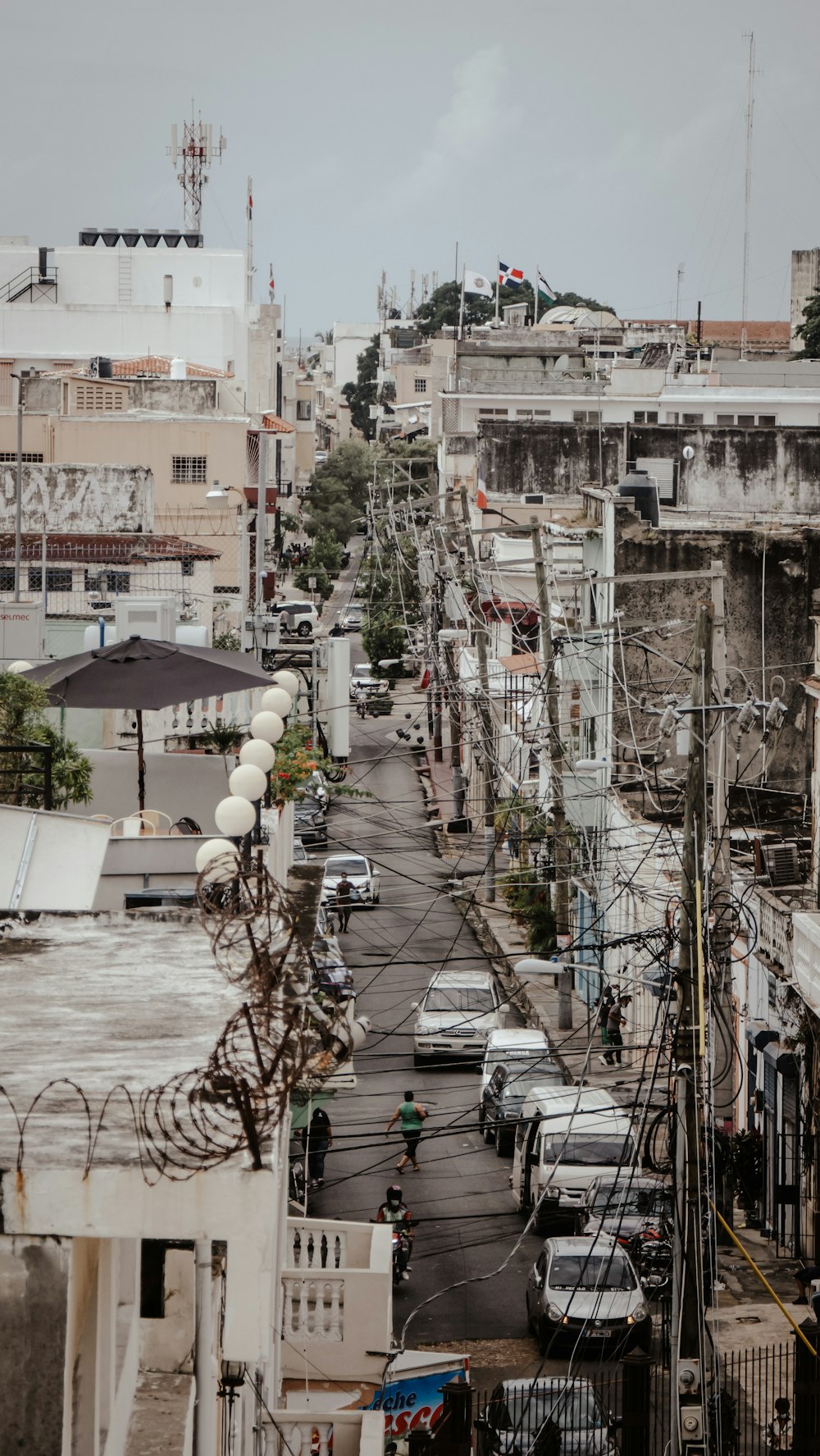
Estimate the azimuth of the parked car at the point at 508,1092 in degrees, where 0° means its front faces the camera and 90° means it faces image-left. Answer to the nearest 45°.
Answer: approximately 0°

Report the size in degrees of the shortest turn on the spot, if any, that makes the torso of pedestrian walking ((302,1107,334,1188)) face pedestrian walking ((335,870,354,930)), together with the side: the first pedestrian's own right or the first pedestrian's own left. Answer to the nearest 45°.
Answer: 0° — they already face them

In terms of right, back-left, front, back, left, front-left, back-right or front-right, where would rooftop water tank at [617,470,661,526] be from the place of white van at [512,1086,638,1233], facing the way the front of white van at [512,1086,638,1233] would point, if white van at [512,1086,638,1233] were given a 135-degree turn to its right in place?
front-right

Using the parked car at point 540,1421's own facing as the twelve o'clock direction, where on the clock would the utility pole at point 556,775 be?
The utility pole is roughly at 6 o'clock from the parked car.

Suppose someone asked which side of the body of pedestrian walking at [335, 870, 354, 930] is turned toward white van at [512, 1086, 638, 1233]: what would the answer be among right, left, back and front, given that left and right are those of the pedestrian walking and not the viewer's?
front

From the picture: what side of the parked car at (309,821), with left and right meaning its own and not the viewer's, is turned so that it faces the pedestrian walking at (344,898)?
front

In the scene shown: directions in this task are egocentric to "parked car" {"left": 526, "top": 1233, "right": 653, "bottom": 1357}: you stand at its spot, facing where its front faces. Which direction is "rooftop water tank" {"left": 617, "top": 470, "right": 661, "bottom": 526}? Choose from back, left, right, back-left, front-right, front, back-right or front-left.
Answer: back
